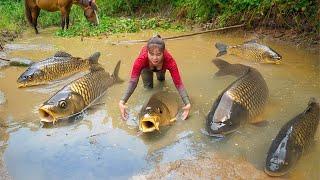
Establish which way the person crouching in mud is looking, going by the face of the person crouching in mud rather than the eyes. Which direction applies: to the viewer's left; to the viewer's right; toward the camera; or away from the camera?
toward the camera

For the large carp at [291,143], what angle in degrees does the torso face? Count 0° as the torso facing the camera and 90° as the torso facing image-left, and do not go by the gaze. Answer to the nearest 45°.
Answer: approximately 45°

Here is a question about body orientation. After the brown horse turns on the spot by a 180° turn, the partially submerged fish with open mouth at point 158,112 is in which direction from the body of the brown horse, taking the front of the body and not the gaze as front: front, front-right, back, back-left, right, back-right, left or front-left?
left

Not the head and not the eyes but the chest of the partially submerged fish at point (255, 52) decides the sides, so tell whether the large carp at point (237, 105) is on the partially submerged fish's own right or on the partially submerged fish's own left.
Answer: on the partially submerged fish's own right

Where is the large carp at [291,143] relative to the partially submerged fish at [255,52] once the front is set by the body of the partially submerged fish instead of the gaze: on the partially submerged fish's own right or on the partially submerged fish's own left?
on the partially submerged fish's own right

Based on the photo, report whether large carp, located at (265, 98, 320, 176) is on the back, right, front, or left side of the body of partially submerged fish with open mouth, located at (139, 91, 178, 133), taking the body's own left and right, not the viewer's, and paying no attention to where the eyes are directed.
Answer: left

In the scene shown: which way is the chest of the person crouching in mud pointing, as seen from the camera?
toward the camera

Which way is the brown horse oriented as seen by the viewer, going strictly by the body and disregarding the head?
to the viewer's right

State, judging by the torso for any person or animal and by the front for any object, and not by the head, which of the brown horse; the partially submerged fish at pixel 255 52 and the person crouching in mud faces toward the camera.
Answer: the person crouching in mud

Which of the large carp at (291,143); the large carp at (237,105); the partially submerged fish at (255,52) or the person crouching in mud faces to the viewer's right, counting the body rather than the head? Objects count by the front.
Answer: the partially submerged fish

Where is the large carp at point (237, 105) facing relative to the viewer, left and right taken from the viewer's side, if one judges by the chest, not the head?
facing the viewer and to the left of the viewer

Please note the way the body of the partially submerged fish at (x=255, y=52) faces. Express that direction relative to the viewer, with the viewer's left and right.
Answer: facing to the right of the viewer
